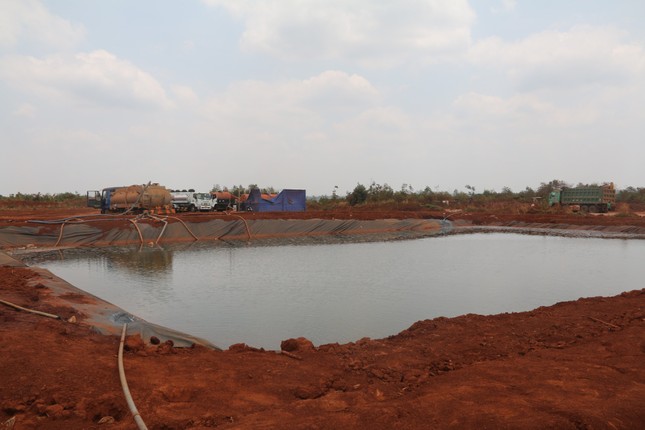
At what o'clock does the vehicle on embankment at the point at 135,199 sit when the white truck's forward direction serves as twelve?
The vehicle on embankment is roughly at 3 o'clock from the white truck.

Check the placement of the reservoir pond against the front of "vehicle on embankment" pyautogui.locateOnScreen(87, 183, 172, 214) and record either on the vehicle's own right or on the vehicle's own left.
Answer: on the vehicle's own left

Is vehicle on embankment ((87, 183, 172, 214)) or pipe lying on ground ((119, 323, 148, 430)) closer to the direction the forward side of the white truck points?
the pipe lying on ground

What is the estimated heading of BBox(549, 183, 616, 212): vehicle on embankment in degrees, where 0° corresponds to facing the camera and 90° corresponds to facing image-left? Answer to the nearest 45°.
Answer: approximately 135°

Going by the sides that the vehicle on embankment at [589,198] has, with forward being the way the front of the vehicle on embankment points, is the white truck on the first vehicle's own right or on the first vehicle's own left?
on the first vehicle's own left

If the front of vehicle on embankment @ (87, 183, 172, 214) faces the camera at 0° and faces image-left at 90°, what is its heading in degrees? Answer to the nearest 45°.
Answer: approximately 90°

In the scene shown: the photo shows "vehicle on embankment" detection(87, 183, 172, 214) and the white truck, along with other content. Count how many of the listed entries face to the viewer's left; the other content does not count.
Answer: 1

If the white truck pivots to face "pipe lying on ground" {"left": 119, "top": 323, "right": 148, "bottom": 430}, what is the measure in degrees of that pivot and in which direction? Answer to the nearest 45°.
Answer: approximately 45° to its right

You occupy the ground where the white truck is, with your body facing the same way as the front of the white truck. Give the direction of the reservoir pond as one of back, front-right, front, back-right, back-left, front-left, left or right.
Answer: front-right
